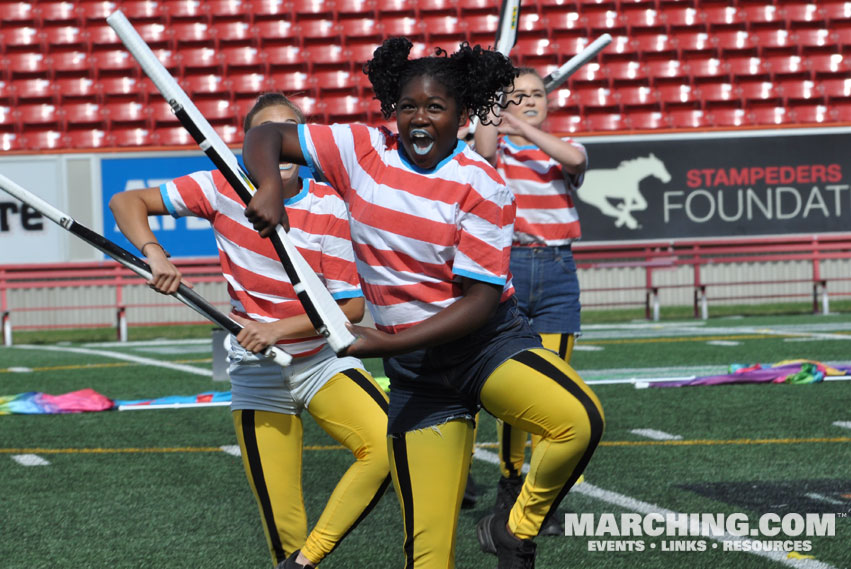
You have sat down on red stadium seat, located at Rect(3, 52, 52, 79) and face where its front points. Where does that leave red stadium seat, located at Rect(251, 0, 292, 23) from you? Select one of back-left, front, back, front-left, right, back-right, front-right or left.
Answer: left

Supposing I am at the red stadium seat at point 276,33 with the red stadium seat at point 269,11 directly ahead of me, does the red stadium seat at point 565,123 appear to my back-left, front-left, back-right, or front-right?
back-right

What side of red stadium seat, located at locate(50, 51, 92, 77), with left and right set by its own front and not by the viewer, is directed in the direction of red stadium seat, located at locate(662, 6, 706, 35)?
left

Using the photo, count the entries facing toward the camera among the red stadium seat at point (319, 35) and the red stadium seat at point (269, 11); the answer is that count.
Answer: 2

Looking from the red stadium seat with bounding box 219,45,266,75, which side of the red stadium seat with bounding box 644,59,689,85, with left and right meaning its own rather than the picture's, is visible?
right

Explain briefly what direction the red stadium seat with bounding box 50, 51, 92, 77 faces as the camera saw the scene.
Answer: facing the viewer

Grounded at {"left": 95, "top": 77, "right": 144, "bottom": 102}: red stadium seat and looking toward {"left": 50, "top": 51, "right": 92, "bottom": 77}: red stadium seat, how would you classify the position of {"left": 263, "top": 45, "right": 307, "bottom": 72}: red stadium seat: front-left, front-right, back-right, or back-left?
back-right

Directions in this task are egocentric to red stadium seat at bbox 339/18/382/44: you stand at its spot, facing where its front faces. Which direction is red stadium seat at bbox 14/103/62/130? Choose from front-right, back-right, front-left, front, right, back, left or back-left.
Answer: right

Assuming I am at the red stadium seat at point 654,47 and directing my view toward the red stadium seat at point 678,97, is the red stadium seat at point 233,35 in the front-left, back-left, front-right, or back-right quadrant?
back-right

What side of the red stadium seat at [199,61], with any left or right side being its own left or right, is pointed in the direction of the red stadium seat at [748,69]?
left

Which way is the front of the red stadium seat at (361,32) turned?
toward the camera

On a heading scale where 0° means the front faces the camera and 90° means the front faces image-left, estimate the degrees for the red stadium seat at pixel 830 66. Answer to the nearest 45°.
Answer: approximately 0°
